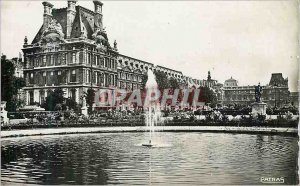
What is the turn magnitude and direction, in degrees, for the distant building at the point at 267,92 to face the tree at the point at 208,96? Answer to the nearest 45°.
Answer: approximately 90° to its right

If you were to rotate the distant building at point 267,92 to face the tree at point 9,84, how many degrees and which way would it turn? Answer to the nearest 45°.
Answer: approximately 90° to its right

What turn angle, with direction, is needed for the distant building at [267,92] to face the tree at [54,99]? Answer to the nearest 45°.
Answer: approximately 90° to its right

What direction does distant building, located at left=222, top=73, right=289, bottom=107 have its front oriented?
toward the camera
